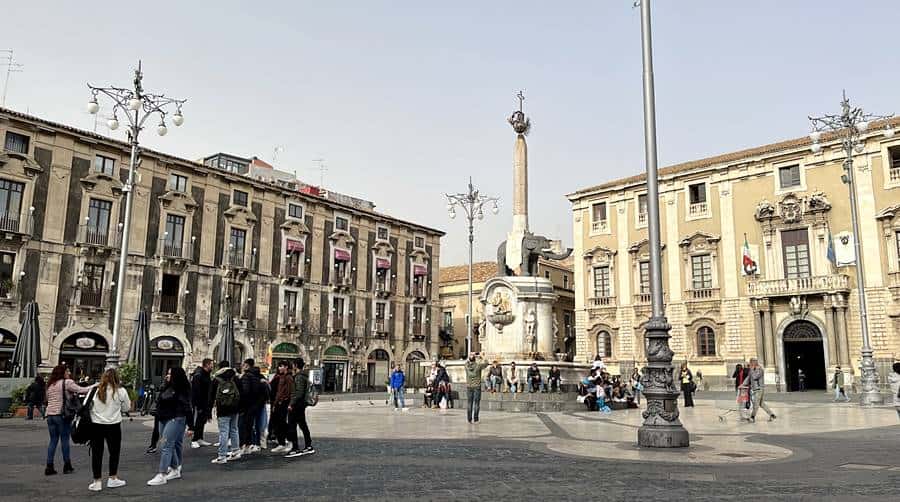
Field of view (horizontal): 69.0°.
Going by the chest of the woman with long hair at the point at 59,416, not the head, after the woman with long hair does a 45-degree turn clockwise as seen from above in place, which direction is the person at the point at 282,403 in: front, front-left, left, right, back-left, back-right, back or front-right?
front

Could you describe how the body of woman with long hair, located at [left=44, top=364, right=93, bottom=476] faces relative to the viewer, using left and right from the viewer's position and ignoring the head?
facing away from the viewer and to the right of the viewer

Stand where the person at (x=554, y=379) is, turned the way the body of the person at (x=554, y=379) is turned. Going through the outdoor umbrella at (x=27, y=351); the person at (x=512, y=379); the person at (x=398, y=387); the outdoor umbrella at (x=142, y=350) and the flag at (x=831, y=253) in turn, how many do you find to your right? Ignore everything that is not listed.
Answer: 4

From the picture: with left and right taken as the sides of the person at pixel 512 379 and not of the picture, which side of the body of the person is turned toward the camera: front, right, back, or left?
front

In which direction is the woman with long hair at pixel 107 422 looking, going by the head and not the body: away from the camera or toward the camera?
away from the camera

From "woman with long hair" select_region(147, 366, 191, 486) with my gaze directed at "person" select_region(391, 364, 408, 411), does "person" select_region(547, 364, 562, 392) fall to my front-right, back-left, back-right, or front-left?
front-right

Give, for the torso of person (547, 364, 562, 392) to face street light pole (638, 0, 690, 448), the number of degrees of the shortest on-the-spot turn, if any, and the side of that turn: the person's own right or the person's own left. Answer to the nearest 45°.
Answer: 0° — they already face it

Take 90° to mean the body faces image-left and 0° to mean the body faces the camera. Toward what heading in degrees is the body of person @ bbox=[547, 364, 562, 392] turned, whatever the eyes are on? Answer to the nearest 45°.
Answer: approximately 0°

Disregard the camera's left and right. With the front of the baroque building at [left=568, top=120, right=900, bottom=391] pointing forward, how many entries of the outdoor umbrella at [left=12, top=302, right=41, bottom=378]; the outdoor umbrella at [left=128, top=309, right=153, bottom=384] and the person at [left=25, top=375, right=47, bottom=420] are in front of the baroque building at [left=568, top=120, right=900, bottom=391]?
3

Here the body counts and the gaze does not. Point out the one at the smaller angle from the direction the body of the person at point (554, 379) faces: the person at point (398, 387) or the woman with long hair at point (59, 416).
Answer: the woman with long hair

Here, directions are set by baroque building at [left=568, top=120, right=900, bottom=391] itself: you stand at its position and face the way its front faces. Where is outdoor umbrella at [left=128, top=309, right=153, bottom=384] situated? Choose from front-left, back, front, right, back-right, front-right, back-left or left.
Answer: front

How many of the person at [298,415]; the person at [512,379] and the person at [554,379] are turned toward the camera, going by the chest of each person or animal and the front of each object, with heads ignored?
2

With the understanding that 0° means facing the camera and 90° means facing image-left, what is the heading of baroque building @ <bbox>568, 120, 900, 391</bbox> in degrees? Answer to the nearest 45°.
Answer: approximately 45°

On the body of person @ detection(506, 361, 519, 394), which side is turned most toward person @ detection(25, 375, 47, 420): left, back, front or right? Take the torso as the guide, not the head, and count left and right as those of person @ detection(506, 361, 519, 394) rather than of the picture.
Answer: right

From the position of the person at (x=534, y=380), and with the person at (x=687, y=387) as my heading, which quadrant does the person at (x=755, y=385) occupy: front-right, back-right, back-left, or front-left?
front-right

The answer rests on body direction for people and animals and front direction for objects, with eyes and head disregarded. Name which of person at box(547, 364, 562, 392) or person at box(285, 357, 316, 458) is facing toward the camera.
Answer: person at box(547, 364, 562, 392)

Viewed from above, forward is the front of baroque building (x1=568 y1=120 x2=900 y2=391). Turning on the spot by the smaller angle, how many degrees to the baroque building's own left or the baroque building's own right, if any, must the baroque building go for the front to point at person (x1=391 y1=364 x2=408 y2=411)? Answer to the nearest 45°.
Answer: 0° — it already faces them

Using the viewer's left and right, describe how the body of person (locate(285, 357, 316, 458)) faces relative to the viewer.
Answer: facing to the left of the viewer
